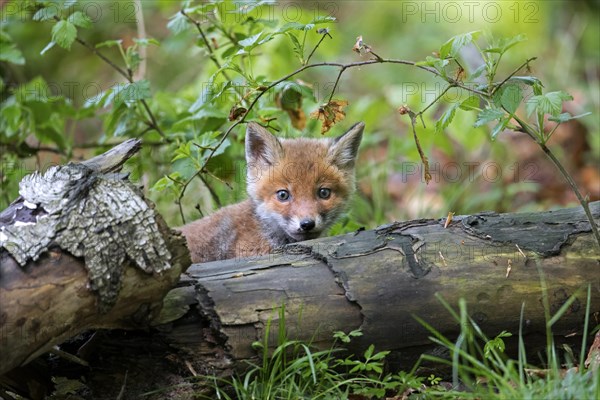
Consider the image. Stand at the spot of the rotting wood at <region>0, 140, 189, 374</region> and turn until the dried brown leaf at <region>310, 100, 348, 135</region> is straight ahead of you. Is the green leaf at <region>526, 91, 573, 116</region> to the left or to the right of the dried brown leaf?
right

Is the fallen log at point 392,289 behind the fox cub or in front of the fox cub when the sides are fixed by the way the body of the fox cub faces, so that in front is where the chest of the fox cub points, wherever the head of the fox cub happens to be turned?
in front

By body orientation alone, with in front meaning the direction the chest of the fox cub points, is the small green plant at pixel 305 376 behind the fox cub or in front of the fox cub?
in front

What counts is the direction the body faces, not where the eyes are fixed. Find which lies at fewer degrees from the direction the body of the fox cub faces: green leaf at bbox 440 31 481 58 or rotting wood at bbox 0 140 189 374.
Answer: the green leaf

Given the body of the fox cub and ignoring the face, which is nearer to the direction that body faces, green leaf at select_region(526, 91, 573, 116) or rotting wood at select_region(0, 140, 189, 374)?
the green leaf

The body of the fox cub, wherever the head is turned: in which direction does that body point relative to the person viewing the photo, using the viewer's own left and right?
facing the viewer and to the right of the viewer

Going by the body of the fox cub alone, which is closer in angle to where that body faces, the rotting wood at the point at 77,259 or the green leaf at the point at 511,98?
the green leaf
